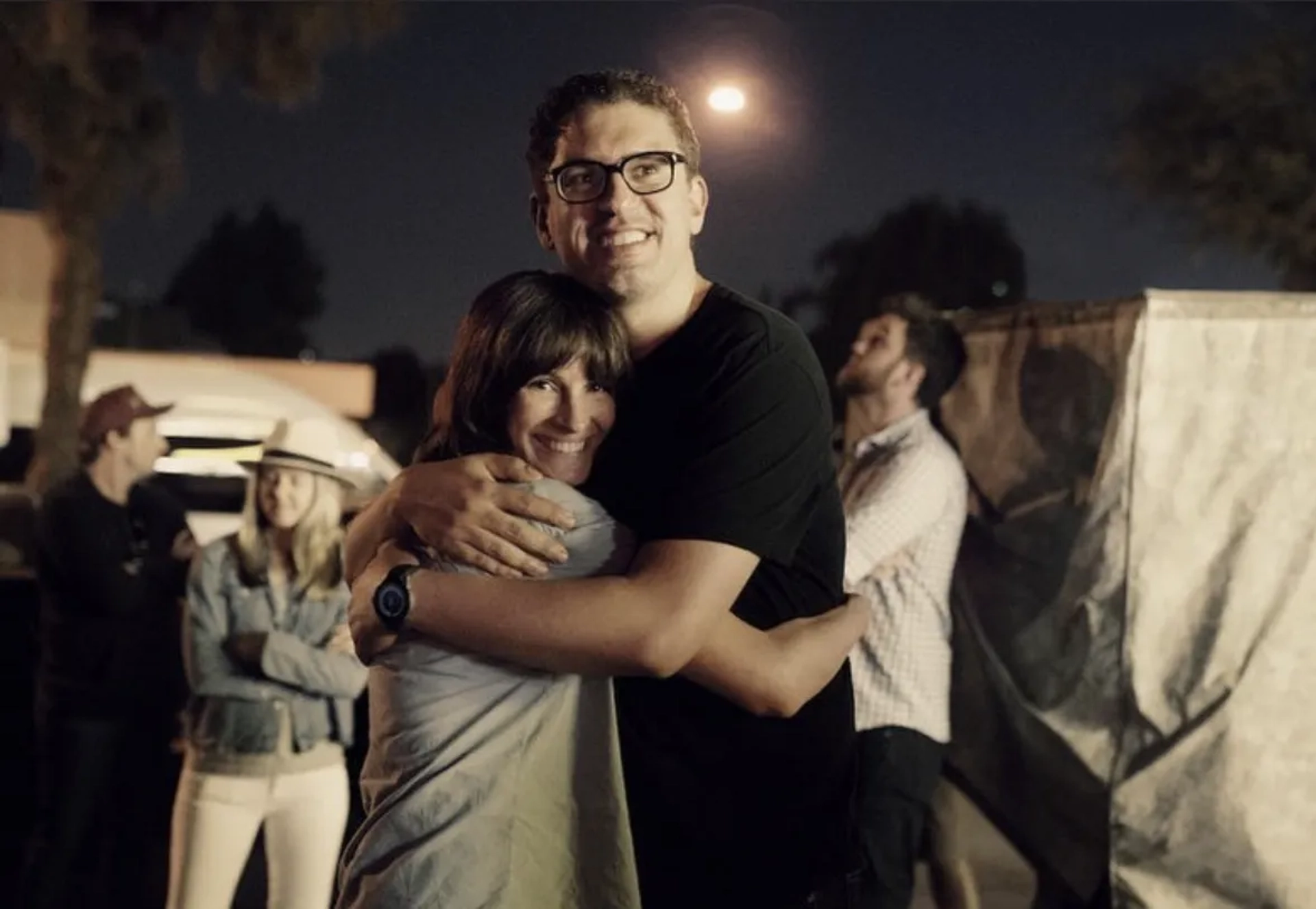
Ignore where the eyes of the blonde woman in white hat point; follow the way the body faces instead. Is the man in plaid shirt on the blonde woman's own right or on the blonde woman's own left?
on the blonde woman's own left

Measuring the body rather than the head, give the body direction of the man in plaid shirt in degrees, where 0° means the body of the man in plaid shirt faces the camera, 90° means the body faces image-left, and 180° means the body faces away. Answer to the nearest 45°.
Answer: approximately 90°

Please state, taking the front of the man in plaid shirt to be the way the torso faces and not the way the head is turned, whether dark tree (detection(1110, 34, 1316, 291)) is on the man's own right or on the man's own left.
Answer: on the man's own right

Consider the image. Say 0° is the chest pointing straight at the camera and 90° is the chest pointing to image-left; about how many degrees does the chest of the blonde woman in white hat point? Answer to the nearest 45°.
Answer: approximately 0°

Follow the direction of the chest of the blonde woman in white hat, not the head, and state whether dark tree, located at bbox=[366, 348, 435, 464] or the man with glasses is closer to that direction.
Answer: the man with glasses
